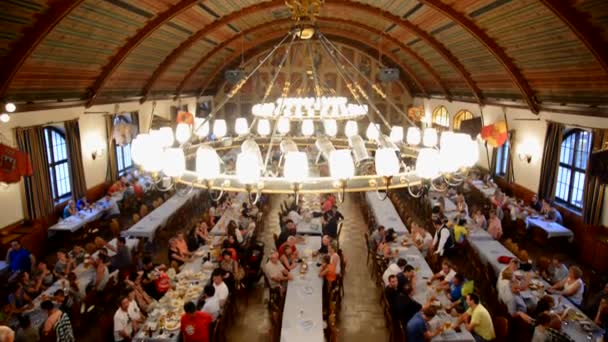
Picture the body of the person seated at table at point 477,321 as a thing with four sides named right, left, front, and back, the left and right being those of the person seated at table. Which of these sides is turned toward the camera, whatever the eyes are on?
left

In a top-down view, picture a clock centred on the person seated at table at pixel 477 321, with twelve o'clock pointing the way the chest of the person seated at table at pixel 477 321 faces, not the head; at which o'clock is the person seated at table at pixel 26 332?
the person seated at table at pixel 26 332 is roughly at 11 o'clock from the person seated at table at pixel 477 321.

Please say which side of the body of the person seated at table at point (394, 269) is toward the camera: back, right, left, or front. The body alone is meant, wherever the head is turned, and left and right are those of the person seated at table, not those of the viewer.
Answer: right

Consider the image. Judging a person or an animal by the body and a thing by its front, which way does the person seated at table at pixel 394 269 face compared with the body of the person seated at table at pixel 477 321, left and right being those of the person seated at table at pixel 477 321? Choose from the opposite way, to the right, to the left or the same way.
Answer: the opposite way

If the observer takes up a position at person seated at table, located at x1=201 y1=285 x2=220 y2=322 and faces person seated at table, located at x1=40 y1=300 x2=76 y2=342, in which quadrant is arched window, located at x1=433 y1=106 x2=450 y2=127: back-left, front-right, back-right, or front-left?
back-right

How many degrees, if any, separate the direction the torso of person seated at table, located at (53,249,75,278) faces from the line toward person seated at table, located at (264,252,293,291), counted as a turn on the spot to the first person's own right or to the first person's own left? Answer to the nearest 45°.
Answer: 0° — they already face them

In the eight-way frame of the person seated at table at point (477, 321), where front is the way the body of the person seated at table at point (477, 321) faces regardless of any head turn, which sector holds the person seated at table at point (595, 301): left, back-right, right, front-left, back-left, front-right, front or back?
back-right

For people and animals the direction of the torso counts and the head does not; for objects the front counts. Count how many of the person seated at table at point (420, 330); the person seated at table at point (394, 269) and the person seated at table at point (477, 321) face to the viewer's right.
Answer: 2

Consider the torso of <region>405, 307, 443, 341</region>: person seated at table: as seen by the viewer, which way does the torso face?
to the viewer's right
